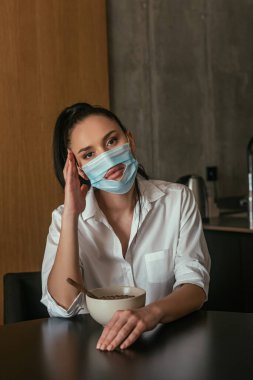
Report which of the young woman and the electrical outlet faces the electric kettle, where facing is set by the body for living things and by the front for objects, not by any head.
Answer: the electrical outlet

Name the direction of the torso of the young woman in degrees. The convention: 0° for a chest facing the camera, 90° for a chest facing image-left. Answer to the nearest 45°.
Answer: approximately 0°

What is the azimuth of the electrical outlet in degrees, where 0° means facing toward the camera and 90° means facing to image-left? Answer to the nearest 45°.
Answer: approximately 0°

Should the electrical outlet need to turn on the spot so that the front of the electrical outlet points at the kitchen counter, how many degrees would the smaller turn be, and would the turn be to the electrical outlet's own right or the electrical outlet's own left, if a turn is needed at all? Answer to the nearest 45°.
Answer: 0° — it already faces it

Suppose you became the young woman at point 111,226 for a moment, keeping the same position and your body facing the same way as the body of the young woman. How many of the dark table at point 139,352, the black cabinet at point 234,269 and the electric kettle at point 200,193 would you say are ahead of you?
1

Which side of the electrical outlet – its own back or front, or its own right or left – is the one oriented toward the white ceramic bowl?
front

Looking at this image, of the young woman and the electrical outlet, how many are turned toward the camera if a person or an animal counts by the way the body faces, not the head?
2

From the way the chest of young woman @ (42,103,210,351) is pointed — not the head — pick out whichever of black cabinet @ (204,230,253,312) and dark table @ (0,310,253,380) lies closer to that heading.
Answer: the dark table

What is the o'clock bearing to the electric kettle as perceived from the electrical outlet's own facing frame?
The electric kettle is roughly at 12 o'clock from the electrical outlet.

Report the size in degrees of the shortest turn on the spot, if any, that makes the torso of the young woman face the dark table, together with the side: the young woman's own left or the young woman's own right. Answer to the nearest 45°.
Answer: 0° — they already face it
